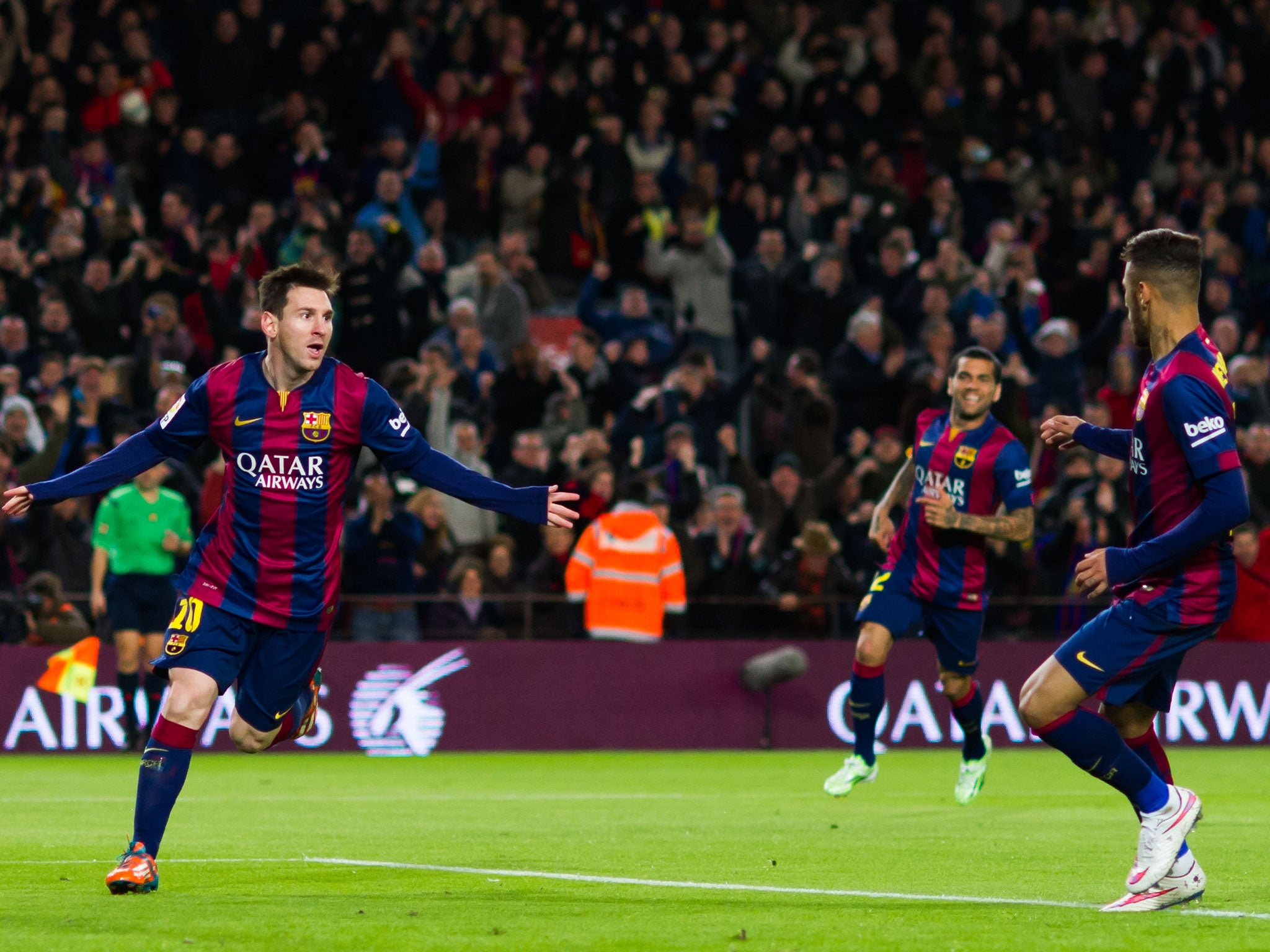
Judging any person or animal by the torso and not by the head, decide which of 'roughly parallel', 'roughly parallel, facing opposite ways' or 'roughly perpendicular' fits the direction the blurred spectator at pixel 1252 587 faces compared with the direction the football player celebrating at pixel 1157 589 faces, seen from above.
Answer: roughly perpendicular

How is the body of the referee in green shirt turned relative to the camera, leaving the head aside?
toward the camera

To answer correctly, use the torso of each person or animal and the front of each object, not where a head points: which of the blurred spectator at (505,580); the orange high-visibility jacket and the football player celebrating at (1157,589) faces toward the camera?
the blurred spectator

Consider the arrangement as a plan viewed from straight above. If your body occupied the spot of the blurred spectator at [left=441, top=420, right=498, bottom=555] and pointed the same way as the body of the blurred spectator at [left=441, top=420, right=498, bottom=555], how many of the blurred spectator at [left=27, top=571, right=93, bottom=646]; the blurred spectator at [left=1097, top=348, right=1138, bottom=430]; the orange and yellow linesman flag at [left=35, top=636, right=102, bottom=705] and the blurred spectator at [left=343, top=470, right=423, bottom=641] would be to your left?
1

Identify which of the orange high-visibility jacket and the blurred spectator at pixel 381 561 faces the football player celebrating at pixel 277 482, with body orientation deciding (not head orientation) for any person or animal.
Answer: the blurred spectator

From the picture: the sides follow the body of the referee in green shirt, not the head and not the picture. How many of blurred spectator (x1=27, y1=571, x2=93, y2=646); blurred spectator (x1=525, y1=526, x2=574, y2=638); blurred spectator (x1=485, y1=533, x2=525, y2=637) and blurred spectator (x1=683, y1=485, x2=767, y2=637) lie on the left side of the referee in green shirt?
3

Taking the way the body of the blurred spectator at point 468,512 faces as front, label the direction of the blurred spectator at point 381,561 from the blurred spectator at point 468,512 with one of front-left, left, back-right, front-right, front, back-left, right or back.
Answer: front-right

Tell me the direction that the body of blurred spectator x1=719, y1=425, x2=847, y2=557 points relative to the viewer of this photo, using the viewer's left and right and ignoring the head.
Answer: facing the viewer

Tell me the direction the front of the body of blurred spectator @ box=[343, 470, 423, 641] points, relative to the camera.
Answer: toward the camera

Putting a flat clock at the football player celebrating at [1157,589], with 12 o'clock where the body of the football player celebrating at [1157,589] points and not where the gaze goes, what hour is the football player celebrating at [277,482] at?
the football player celebrating at [277,482] is roughly at 12 o'clock from the football player celebrating at [1157,589].
